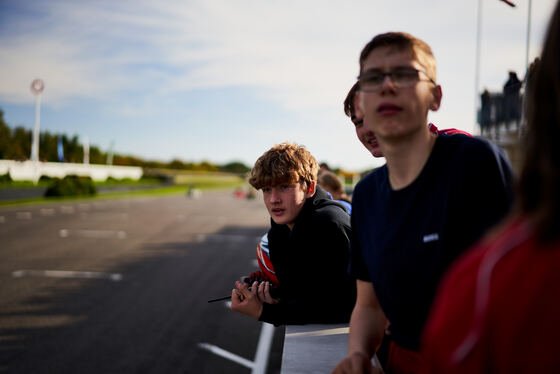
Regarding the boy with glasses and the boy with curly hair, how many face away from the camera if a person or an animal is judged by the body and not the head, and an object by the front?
0

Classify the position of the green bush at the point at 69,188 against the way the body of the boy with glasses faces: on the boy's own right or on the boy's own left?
on the boy's own right

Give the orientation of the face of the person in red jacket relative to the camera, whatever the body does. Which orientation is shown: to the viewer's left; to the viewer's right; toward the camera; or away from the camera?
away from the camera

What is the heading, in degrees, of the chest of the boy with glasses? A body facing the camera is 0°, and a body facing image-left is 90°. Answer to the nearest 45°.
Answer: approximately 45°

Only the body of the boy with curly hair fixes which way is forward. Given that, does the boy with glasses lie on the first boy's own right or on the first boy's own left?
on the first boy's own left
